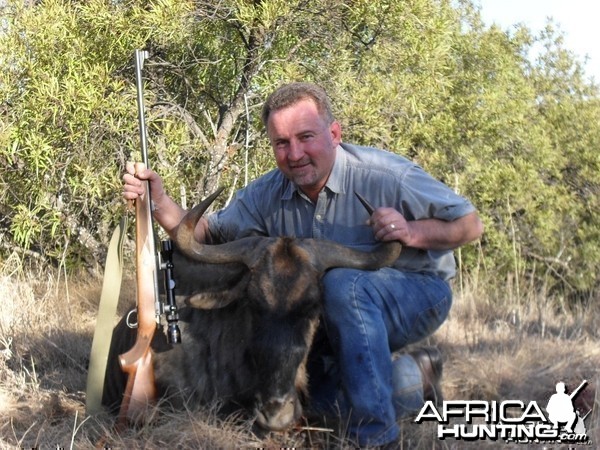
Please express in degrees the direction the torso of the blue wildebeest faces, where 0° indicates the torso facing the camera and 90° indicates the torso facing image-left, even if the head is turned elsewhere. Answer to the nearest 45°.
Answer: approximately 315°

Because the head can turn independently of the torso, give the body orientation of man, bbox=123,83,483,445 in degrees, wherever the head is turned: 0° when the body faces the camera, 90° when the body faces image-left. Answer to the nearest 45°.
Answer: approximately 45°

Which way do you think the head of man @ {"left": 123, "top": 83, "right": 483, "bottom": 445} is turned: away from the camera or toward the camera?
toward the camera
